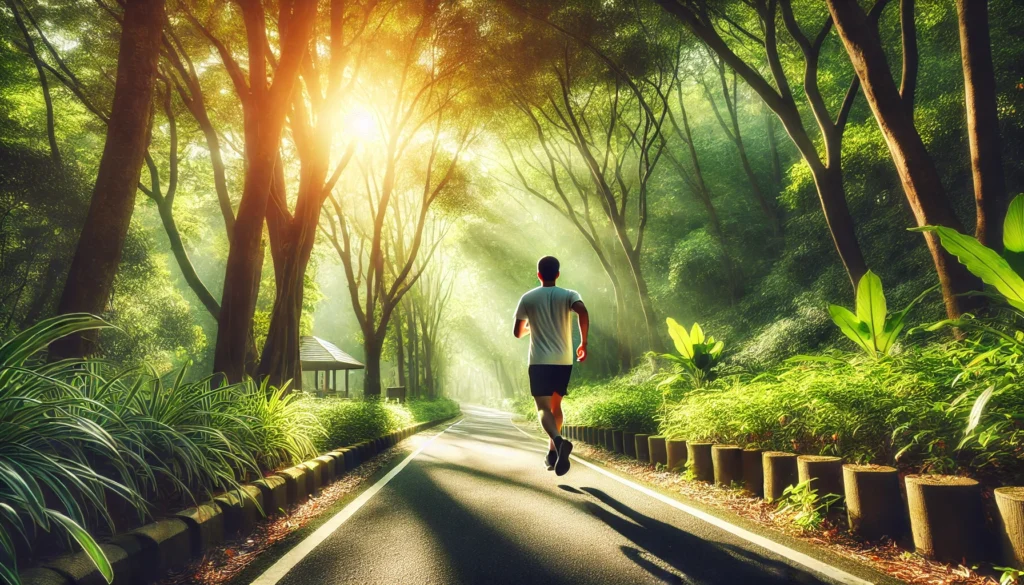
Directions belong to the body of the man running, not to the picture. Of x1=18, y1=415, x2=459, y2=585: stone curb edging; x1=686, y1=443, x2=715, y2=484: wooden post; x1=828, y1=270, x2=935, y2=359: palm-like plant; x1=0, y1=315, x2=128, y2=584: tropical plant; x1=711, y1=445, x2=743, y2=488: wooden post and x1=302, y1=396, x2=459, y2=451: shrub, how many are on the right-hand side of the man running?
3

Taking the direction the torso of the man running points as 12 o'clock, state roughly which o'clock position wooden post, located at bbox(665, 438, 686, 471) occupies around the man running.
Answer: The wooden post is roughly at 2 o'clock from the man running.

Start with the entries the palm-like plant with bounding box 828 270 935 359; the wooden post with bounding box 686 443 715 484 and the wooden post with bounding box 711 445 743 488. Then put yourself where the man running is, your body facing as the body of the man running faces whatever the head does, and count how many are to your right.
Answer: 3

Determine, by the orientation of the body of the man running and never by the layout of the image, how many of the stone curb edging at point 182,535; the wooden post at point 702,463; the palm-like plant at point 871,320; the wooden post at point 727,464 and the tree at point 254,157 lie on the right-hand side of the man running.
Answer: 3

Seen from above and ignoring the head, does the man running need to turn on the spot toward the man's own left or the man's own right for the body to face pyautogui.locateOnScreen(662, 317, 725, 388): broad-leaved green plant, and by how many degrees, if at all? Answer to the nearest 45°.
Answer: approximately 45° to the man's own right

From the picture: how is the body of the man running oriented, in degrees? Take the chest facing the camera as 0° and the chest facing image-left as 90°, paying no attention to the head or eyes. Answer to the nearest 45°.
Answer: approximately 180°

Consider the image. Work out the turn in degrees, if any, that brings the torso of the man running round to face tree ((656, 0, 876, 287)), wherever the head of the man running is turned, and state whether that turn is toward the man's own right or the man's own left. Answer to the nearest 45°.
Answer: approximately 45° to the man's own right

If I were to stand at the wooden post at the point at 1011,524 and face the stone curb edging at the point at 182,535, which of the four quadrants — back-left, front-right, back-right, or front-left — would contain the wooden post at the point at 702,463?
front-right

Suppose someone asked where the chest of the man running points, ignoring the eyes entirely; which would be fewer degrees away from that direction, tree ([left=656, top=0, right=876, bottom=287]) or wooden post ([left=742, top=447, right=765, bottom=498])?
the tree

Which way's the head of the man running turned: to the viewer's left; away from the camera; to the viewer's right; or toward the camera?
away from the camera

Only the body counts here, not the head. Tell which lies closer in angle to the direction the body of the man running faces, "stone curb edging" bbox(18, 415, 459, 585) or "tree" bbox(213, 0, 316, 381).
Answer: the tree

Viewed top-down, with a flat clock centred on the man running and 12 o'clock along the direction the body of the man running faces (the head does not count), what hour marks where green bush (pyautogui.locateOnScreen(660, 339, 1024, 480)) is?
The green bush is roughly at 4 o'clock from the man running.

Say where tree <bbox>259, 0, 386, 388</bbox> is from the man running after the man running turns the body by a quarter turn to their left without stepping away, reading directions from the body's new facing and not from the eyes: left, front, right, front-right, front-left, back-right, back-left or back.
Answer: front-right

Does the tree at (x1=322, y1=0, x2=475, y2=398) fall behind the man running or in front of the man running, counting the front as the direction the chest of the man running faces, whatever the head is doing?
in front

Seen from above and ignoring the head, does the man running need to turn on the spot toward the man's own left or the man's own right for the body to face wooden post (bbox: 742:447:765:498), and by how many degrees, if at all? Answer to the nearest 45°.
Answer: approximately 135° to the man's own right

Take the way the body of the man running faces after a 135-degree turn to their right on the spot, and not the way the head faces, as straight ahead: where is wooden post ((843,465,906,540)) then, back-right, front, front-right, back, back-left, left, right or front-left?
front

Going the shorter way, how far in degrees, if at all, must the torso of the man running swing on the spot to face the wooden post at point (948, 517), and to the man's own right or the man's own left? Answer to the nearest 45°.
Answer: approximately 135° to the man's own right

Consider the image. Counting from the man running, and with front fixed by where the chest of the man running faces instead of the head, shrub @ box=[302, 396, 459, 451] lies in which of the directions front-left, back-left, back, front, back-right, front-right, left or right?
front-left

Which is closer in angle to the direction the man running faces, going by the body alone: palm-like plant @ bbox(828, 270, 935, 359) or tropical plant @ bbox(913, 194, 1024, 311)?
the palm-like plant
